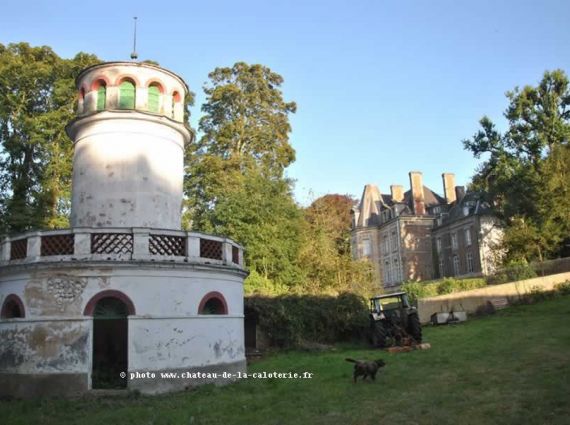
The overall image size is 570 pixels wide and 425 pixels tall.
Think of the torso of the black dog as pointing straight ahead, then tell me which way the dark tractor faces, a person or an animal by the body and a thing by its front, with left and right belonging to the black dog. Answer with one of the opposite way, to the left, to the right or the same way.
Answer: to the left
